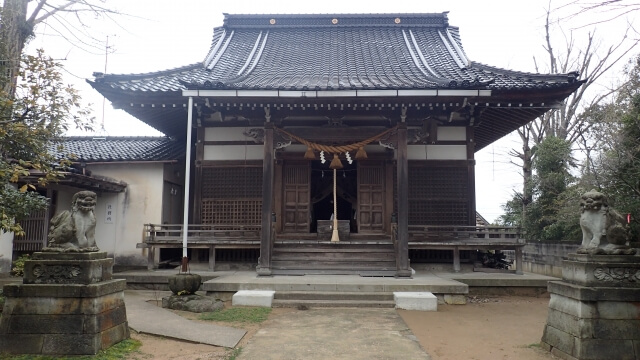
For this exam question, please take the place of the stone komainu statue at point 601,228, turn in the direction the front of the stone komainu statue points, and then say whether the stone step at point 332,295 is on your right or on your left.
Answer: on your right

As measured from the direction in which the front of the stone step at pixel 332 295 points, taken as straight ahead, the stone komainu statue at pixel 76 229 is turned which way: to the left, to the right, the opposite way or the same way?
to the left

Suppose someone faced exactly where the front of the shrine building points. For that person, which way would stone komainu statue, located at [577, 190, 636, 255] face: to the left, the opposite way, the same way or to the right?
to the right

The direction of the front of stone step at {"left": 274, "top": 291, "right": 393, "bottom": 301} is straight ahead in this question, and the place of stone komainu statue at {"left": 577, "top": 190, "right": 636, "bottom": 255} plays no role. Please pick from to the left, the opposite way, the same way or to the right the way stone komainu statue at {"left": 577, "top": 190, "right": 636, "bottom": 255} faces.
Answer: to the right

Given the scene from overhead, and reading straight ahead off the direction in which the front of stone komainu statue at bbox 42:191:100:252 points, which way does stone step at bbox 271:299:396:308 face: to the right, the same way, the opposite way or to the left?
to the right

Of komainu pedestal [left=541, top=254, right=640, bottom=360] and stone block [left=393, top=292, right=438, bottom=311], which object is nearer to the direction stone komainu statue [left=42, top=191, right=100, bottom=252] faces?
the komainu pedestal

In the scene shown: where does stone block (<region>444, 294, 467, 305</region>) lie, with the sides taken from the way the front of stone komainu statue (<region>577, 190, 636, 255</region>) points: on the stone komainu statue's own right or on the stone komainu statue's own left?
on the stone komainu statue's own right

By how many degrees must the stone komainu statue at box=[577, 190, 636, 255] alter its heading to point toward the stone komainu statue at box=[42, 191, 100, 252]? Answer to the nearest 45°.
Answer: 0° — it already faces it

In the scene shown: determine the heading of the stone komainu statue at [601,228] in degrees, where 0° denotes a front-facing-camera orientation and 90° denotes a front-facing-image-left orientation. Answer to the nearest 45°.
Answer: approximately 45°

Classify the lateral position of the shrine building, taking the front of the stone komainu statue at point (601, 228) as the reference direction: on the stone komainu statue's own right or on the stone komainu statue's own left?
on the stone komainu statue's own right
